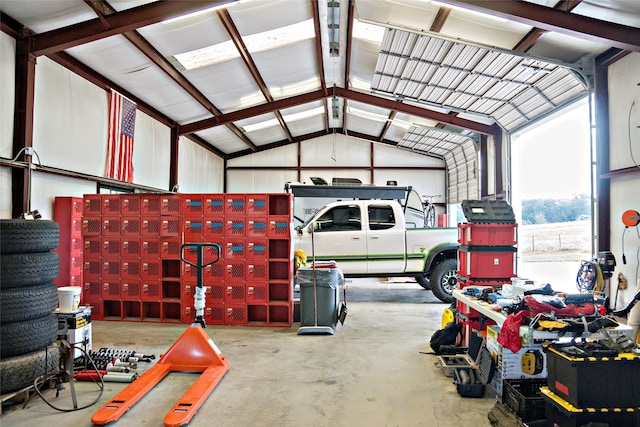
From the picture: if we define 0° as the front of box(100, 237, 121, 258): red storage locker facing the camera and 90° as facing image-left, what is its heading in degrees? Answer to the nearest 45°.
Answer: approximately 0°

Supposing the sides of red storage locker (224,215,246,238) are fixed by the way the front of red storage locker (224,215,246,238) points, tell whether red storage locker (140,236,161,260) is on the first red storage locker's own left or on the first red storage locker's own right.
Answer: on the first red storage locker's own right

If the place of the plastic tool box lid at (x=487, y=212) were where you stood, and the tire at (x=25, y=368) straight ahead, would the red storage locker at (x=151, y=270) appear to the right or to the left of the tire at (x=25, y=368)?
right

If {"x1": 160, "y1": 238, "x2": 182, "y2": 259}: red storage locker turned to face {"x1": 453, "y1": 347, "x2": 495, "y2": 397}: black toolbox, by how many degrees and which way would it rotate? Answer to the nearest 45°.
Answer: approximately 45° to its left

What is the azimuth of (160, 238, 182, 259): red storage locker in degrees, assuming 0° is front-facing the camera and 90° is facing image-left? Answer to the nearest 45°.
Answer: approximately 0°

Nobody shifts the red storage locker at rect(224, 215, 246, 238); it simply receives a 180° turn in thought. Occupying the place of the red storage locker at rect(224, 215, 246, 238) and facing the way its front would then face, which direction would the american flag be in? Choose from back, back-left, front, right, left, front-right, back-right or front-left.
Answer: front-left

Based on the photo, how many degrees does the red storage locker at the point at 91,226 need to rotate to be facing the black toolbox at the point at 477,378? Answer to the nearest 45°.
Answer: approximately 45° to its left

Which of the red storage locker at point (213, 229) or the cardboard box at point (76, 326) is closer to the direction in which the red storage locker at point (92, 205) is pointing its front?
the cardboard box

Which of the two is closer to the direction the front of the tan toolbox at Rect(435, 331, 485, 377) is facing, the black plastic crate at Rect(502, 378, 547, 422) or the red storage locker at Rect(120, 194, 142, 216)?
the red storage locker
